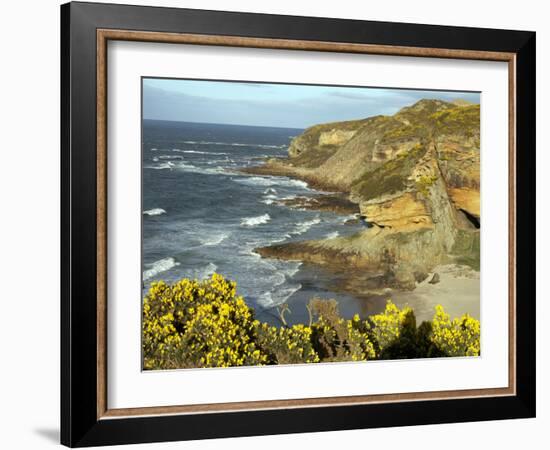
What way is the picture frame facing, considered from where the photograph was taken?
facing the viewer and to the right of the viewer
